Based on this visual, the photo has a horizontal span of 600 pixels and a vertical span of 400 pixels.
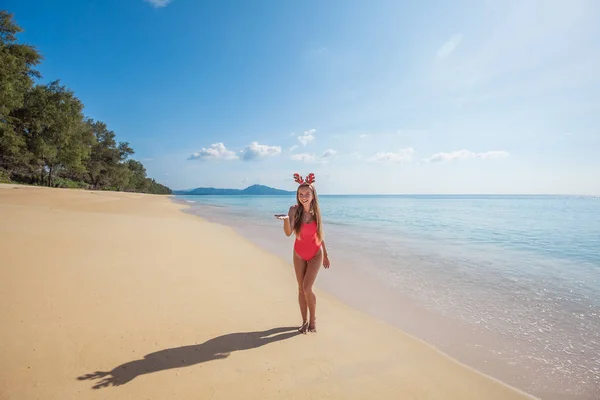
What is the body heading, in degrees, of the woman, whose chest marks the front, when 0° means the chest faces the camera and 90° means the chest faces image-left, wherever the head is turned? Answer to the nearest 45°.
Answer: approximately 0°

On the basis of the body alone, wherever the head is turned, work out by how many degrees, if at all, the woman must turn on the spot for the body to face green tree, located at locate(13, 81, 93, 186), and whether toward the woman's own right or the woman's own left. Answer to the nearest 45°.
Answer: approximately 135° to the woman's own right

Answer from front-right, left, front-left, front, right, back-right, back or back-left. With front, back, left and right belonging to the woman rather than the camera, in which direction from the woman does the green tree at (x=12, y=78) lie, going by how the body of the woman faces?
back-right

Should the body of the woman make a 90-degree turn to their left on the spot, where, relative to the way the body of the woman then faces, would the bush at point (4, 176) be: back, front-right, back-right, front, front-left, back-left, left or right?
back-left
